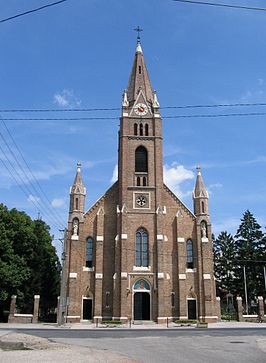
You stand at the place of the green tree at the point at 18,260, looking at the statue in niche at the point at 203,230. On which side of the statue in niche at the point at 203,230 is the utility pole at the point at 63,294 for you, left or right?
right

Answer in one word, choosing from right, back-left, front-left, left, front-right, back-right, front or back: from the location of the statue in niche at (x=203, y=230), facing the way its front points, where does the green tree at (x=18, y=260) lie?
right

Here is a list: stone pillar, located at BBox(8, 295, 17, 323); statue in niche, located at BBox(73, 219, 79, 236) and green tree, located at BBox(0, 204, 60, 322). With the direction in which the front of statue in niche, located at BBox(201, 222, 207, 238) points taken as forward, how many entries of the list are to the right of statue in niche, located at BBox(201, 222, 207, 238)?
3

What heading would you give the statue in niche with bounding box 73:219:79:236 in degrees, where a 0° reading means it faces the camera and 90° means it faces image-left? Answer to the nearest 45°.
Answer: approximately 0°

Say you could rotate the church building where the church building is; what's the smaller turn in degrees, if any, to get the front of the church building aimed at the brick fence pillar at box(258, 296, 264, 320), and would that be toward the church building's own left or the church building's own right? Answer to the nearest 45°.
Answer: approximately 90° to the church building's own left

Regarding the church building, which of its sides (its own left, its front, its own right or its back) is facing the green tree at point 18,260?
right

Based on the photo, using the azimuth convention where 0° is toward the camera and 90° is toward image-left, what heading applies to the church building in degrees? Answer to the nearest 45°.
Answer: approximately 0°

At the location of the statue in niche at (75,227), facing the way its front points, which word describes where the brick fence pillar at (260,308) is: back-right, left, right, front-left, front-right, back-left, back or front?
left

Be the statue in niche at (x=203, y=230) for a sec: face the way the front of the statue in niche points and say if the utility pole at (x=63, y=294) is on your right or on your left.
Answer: on your right

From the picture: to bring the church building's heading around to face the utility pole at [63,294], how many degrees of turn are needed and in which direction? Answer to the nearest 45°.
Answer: approximately 45° to its right
